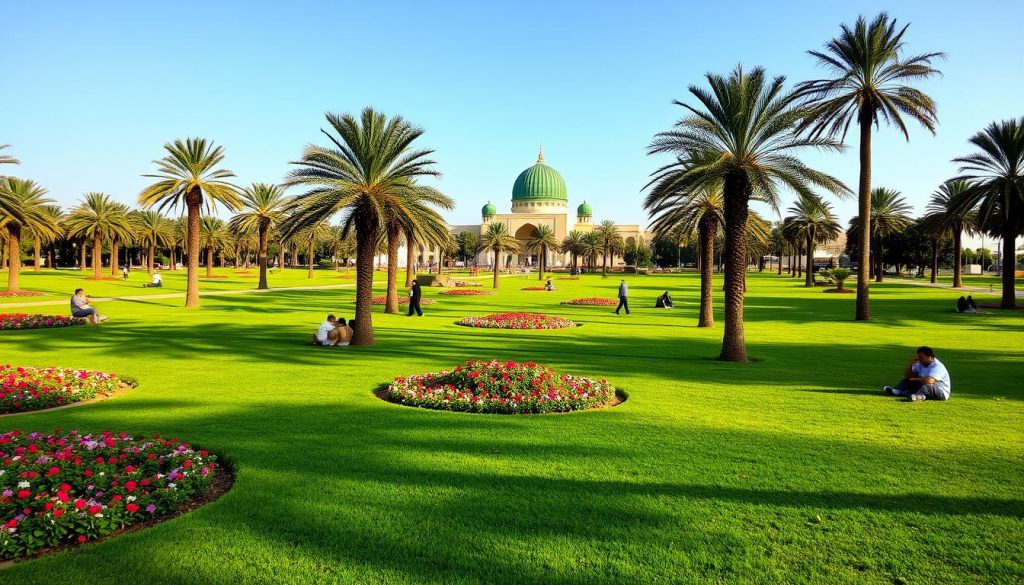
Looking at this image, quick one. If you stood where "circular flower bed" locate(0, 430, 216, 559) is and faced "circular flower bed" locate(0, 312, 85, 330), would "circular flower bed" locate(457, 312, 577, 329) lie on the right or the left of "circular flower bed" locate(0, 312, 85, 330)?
right

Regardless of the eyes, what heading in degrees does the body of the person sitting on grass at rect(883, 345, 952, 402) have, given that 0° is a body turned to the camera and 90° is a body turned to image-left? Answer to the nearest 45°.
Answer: approximately 45°

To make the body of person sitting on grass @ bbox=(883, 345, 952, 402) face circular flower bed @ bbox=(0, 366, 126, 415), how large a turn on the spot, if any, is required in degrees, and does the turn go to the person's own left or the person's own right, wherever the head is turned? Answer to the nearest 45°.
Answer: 0° — they already face it

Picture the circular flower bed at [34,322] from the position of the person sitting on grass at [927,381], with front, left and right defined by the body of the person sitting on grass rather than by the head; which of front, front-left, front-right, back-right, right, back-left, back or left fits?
front-right

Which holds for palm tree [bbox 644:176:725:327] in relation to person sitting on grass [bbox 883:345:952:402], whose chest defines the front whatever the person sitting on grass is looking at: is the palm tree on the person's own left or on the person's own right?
on the person's own right

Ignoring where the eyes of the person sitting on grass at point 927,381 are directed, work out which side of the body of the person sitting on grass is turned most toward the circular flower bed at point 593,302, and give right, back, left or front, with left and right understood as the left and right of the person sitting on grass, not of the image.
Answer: right

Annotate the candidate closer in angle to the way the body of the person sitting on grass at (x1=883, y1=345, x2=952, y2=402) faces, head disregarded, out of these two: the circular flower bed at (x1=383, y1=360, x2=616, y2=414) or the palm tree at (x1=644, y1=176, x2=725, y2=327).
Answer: the circular flower bed

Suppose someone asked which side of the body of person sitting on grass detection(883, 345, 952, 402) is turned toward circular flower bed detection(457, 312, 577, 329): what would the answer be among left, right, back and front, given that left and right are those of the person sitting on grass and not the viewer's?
right

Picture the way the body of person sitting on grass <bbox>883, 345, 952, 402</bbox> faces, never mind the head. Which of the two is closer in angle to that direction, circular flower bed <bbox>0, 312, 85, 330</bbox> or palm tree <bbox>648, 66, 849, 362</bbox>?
the circular flower bed

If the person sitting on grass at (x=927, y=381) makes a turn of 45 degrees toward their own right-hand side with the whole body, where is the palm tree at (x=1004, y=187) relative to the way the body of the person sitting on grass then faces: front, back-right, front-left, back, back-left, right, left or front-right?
right
